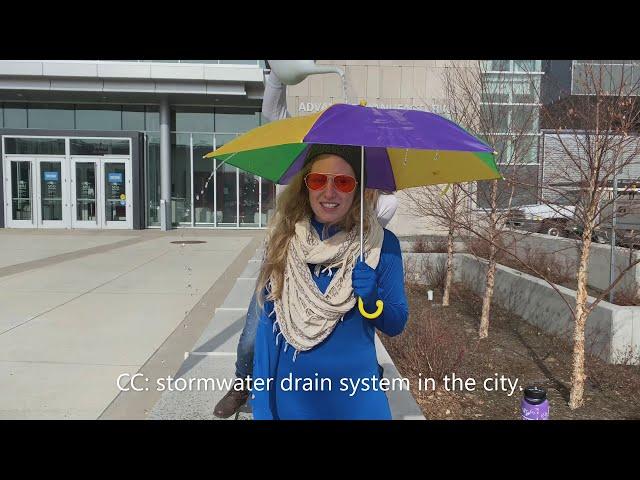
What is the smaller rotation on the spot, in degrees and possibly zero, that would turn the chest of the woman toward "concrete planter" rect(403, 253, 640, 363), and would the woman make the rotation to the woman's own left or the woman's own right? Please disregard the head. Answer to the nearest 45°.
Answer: approximately 135° to the woman's own left

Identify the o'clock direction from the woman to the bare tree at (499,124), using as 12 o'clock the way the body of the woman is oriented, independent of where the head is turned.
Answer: The bare tree is roughly at 7 o'clock from the woman.

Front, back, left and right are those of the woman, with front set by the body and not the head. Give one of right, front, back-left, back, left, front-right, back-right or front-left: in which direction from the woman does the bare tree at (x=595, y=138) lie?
back-left

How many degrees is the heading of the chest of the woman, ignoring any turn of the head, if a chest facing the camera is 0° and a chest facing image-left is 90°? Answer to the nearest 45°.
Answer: approximately 0°

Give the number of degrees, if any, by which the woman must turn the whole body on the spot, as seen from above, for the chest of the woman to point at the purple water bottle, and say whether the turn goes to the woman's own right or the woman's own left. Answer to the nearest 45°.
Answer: approximately 135° to the woman's own left
